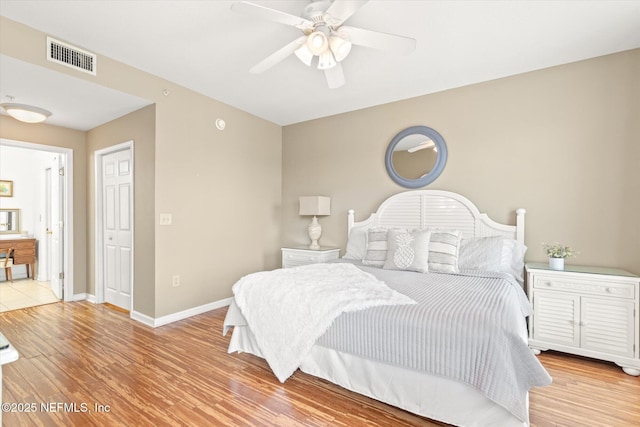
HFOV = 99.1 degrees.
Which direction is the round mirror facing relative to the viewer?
toward the camera

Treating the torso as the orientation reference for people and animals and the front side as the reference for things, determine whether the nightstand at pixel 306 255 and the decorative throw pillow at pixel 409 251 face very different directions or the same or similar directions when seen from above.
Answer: same or similar directions

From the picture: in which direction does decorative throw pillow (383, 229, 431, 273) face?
toward the camera

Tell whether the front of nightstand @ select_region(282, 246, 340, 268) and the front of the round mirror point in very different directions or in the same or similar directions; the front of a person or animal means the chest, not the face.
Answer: same or similar directions

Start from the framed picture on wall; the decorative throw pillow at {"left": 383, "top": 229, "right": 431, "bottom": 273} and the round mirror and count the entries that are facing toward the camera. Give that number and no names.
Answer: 3

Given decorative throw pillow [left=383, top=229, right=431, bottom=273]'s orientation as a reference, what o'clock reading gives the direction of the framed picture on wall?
The framed picture on wall is roughly at 3 o'clock from the decorative throw pillow.

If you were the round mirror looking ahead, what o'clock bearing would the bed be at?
The bed is roughly at 12 o'clock from the round mirror.

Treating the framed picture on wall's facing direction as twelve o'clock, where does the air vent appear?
The air vent is roughly at 12 o'clock from the framed picture on wall.

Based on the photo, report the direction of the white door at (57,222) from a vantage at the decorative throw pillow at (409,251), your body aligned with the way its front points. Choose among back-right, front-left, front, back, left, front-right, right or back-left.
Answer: right

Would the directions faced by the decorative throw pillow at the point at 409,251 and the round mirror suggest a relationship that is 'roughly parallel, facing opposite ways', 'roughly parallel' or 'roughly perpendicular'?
roughly parallel

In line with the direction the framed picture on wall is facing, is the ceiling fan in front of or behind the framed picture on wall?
in front

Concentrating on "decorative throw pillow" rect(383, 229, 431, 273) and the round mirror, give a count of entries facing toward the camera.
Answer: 2

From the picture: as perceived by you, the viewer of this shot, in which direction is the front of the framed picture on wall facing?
facing the viewer

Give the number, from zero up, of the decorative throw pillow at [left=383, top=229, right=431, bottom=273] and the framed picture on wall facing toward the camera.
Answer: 2
